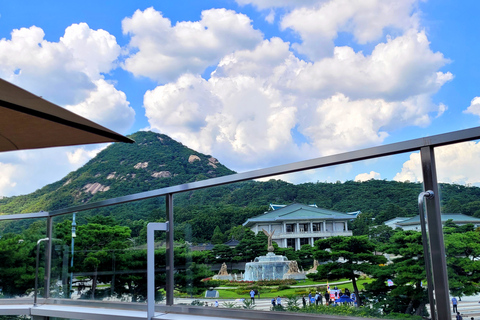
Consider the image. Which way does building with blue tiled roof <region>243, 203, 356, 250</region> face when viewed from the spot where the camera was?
facing the viewer

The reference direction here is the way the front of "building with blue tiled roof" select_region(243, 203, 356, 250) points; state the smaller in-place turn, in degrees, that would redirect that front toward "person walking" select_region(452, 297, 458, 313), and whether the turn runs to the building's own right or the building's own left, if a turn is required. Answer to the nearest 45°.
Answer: approximately 45° to the building's own left

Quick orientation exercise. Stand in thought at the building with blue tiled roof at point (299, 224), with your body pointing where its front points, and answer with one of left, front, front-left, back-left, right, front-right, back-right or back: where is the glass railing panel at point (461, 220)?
front-left

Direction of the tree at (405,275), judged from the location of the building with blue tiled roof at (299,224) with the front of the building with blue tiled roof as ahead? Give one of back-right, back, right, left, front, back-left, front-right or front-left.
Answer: front-left

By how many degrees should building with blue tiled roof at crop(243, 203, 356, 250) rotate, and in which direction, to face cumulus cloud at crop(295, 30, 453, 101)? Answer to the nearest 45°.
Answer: approximately 180°

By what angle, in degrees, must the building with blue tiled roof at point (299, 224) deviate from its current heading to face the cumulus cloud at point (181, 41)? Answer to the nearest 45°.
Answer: approximately 180°

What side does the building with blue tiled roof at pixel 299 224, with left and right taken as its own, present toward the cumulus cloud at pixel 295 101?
back

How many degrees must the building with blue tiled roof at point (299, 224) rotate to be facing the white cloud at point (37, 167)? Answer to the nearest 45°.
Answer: approximately 135° to its right

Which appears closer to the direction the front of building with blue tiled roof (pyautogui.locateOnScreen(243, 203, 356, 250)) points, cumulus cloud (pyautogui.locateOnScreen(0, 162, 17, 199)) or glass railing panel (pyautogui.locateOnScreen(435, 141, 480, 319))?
the glass railing panel

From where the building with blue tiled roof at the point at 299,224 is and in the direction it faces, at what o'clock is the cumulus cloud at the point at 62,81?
The cumulus cloud is roughly at 5 o'clock from the building with blue tiled roof.
